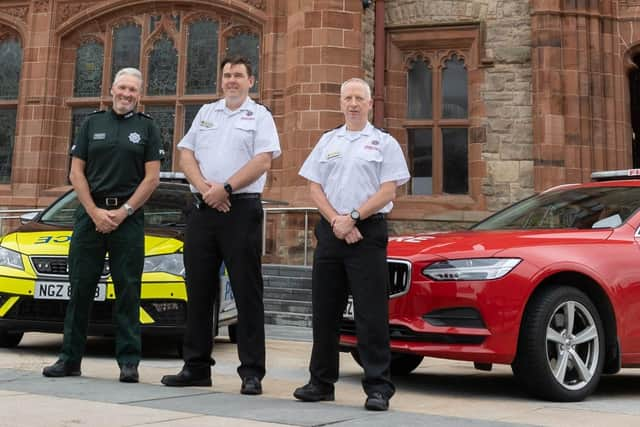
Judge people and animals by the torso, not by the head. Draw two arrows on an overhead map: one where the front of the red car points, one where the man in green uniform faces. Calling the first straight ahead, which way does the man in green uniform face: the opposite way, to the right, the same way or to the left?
to the left

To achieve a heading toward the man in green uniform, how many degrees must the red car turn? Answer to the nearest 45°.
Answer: approximately 45° to its right

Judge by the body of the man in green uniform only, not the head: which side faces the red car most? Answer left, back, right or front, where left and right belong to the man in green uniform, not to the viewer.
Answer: left

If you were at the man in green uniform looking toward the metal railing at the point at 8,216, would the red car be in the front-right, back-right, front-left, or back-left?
back-right

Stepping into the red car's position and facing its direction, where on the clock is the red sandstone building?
The red sandstone building is roughly at 4 o'clock from the red car.

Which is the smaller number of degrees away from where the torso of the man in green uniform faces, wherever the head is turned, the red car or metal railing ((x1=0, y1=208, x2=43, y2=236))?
the red car

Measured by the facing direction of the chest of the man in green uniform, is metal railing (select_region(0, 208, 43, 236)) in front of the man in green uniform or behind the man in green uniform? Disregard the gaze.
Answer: behind

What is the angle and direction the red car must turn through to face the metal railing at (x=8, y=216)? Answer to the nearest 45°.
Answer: approximately 90° to its right

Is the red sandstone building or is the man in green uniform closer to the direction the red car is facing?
the man in green uniform

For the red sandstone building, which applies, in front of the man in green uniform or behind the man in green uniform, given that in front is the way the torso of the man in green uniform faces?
behind

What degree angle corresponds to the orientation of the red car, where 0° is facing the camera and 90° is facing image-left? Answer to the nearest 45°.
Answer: approximately 45°
